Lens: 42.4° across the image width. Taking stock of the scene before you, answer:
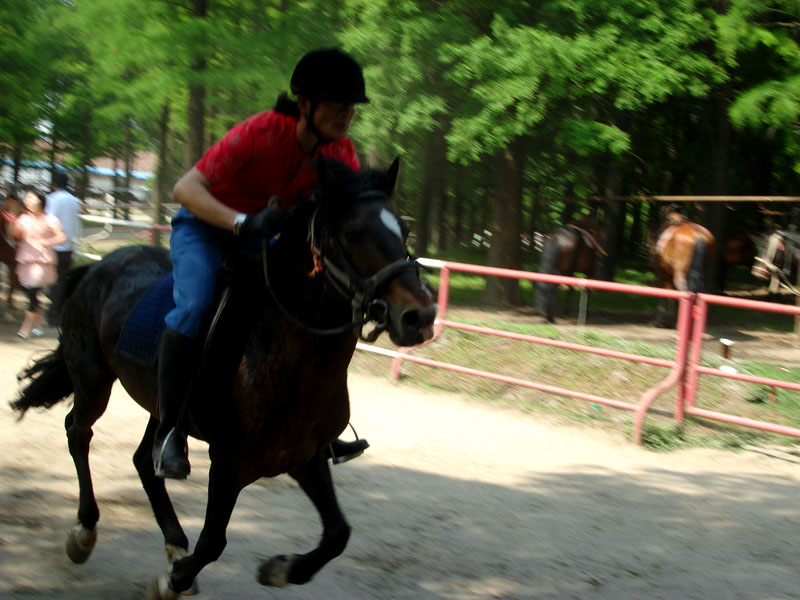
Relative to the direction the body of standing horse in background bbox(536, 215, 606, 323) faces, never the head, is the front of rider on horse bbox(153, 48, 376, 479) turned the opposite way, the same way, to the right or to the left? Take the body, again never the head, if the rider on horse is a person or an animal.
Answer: to the right

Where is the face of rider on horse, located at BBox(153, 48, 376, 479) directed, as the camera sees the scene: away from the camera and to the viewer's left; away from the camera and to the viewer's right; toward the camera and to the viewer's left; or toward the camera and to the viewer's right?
toward the camera and to the viewer's right

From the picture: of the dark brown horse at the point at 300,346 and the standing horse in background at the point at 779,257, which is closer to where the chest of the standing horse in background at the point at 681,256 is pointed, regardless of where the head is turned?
the standing horse in background

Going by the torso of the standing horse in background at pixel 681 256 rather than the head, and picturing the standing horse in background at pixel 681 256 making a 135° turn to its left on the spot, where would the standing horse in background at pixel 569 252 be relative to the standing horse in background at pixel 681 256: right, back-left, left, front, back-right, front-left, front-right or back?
right

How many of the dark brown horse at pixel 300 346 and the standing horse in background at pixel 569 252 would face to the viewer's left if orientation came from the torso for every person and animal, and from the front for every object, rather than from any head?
0

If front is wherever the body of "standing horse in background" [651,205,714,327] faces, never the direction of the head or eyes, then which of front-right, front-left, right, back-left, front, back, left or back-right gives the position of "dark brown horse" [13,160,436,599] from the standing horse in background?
back-left

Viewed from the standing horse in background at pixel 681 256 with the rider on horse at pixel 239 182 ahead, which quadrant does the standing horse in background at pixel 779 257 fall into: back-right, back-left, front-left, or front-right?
back-left

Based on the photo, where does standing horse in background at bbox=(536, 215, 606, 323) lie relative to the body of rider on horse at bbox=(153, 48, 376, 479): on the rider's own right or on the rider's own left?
on the rider's own left

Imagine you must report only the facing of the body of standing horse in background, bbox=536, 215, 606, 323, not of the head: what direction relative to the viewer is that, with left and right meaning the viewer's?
facing away from the viewer and to the right of the viewer

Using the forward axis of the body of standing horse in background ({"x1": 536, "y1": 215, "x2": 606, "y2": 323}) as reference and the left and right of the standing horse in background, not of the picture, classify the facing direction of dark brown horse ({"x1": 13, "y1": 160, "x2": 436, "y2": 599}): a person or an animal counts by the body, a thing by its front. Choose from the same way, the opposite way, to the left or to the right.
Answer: to the right

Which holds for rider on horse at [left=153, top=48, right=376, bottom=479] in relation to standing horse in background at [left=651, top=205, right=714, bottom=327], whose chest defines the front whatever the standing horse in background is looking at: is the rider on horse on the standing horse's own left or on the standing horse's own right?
on the standing horse's own left

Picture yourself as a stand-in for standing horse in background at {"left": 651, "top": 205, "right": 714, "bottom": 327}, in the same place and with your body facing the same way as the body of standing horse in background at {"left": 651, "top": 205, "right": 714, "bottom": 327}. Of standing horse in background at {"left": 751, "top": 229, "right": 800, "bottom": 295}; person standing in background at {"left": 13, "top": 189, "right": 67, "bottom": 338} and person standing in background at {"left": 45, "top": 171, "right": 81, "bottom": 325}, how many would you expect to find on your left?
2

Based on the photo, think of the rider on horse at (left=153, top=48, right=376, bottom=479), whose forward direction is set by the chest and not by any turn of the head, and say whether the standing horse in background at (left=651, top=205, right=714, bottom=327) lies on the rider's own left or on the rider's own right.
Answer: on the rider's own left

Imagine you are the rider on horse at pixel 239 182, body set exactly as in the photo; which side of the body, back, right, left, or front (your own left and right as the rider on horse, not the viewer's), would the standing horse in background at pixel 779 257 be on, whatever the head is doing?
left

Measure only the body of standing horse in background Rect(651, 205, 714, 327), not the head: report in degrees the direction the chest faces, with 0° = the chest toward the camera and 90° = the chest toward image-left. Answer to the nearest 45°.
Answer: approximately 135°

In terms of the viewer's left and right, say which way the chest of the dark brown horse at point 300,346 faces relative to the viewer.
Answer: facing the viewer and to the right of the viewer
